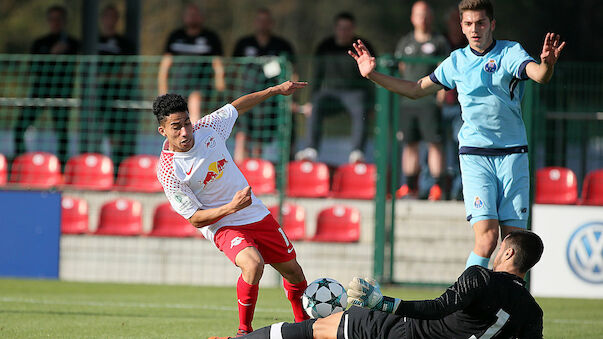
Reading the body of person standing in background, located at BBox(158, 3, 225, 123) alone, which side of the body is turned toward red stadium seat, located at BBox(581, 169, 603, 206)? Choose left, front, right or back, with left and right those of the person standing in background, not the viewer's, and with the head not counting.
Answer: left

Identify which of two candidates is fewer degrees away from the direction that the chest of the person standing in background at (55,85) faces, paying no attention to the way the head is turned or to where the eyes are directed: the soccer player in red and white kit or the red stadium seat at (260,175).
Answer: the soccer player in red and white kit

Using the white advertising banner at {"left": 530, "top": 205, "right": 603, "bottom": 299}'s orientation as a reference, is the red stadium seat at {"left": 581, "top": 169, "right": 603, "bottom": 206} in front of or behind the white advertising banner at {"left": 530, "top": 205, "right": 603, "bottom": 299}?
behind

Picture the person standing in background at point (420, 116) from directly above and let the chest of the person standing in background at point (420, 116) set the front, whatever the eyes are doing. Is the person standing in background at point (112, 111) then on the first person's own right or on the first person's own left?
on the first person's own right

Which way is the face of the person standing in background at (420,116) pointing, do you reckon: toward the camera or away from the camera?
toward the camera

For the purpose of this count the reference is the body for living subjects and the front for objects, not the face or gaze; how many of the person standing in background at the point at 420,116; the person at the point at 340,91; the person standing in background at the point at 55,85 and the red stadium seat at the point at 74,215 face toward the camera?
4

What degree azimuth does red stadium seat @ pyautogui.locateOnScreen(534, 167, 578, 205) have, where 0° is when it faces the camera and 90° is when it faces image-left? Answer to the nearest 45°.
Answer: approximately 0°

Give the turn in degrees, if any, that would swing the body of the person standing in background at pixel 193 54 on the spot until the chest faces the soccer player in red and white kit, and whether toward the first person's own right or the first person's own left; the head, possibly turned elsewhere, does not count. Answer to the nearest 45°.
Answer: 0° — they already face them

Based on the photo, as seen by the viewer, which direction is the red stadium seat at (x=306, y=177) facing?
toward the camera

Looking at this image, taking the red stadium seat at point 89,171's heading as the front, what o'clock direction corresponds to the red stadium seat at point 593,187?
the red stadium seat at point 593,187 is roughly at 10 o'clock from the red stadium seat at point 89,171.

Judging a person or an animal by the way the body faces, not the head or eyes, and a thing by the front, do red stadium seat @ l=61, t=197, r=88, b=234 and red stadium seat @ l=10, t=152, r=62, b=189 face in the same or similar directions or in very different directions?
same or similar directions

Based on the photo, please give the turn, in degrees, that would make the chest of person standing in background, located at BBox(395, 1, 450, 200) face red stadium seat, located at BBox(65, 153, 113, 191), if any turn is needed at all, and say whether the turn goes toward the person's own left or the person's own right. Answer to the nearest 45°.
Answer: approximately 90° to the person's own right

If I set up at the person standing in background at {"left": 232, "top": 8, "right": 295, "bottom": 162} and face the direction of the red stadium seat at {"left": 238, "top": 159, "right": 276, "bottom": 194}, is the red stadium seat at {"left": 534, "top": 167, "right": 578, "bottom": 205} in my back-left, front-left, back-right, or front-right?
front-left

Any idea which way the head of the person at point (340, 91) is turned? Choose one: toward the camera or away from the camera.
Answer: toward the camera

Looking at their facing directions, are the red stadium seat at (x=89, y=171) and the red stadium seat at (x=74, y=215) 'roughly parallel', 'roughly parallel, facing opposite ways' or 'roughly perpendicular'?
roughly parallel

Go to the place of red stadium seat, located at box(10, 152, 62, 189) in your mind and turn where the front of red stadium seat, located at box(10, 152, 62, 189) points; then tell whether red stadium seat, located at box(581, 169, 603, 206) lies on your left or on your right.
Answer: on your left

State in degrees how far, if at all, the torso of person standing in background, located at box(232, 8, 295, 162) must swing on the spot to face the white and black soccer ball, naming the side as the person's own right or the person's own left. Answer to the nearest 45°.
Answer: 0° — they already face it

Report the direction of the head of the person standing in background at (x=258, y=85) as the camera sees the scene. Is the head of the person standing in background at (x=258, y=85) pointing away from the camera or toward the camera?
toward the camera

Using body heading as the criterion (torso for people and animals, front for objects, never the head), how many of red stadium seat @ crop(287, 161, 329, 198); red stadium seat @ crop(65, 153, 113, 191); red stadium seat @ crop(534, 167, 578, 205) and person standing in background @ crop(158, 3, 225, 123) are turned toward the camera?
4
